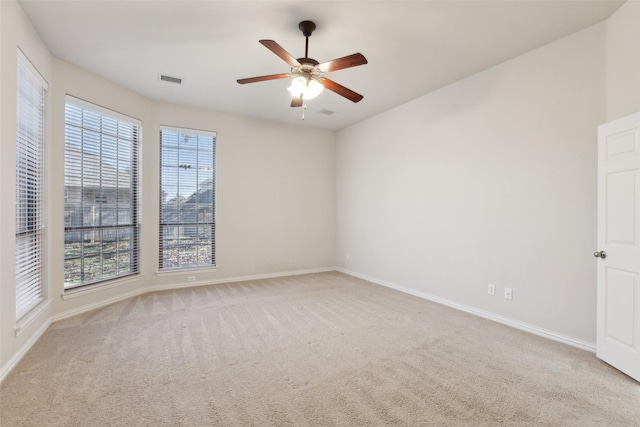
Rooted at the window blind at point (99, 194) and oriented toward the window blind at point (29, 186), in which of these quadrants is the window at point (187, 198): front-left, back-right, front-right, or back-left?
back-left

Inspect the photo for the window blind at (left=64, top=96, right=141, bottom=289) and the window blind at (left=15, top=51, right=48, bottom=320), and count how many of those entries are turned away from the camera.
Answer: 0

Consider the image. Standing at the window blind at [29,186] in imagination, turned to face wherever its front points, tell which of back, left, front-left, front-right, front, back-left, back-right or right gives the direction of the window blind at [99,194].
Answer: front-left

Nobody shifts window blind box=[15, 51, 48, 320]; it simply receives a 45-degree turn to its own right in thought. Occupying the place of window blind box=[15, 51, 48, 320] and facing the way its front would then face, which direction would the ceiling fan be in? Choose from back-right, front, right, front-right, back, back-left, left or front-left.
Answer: front

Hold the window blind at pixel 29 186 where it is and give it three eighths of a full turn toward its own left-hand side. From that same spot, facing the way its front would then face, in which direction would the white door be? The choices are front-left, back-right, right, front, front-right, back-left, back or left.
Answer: back

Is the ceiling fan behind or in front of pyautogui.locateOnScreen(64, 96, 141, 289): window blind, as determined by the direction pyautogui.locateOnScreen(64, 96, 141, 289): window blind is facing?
in front

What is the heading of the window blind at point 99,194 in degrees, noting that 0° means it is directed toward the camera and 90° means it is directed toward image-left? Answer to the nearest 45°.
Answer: approximately 315°

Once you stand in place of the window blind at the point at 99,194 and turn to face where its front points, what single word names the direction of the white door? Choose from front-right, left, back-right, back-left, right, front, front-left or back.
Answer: front

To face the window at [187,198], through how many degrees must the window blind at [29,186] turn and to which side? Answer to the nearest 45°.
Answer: approximately 45° to its left

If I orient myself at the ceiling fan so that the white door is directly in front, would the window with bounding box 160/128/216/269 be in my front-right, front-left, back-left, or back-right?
back-left

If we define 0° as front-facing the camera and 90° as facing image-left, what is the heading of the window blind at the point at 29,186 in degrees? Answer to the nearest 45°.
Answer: approximately 270°
